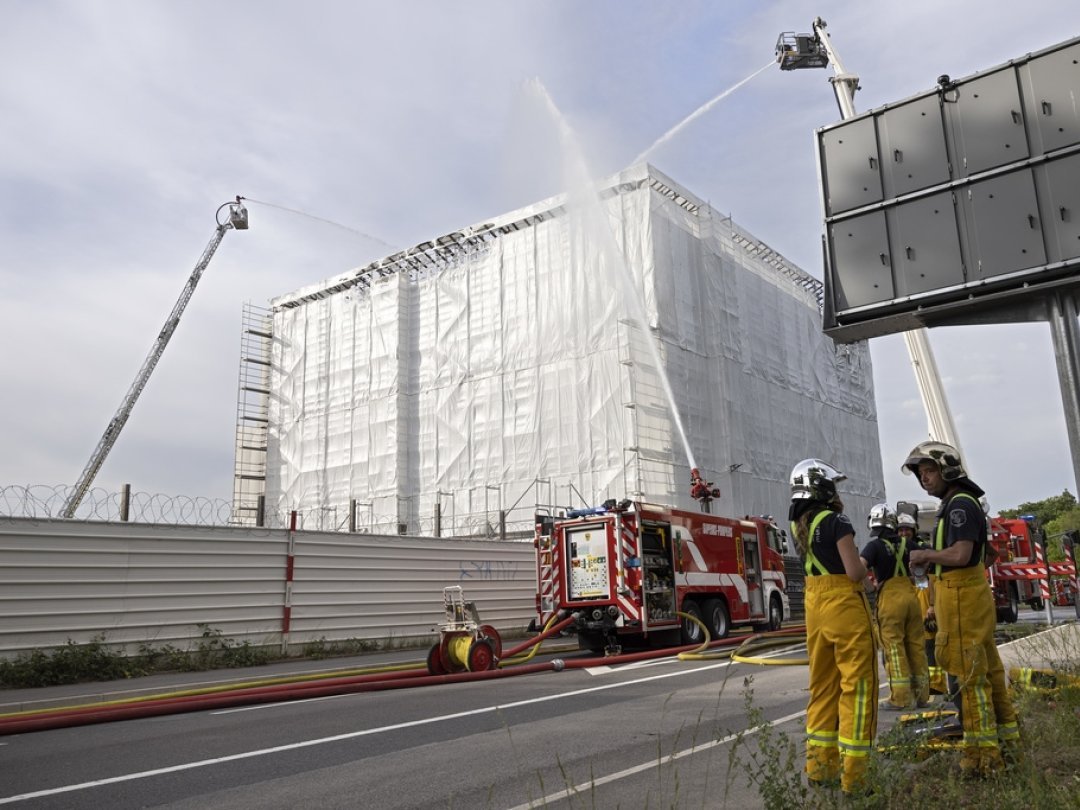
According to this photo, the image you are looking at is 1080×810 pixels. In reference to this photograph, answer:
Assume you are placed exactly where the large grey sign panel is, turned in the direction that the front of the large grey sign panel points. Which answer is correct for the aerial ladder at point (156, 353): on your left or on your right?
on your left

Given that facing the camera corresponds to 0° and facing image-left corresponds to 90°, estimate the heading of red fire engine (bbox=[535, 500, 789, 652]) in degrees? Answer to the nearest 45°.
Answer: approximately 225°

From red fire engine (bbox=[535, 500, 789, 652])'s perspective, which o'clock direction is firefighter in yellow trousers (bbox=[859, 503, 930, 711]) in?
The firefighter in yellow trousers is roughly at 4 o'clock from the red fire engine.

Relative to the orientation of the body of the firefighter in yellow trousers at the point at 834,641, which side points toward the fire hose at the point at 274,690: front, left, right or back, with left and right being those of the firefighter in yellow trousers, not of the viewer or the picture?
left

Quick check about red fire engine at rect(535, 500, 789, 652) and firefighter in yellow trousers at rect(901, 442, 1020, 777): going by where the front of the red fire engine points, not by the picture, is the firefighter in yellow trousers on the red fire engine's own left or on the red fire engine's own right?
on the red fire engine's own right

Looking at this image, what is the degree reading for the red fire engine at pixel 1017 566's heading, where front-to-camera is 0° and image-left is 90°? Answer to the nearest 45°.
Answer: approximately 180°

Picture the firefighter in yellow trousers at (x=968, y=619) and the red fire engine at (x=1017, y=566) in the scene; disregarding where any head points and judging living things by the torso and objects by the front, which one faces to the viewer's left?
the firefighter in yellow trousers

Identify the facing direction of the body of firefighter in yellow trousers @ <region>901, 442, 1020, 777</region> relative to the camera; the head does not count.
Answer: to the viewer's left
